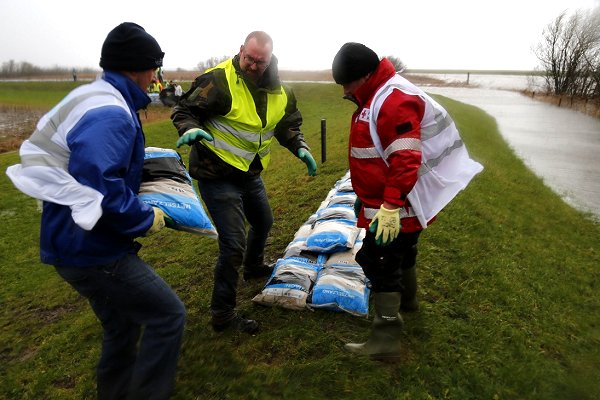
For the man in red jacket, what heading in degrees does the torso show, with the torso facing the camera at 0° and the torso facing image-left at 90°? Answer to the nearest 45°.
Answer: approximately 90°

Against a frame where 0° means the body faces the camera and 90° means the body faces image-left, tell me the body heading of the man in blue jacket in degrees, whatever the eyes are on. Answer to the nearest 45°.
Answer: approximately 270°

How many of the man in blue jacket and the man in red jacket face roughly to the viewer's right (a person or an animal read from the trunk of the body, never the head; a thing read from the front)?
1

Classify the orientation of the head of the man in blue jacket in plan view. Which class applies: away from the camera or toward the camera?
away from the camera

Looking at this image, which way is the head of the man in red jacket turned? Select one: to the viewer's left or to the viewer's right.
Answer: to the viewer's left

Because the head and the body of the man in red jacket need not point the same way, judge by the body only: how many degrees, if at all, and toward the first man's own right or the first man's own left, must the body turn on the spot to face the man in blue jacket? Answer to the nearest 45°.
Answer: approximately 45° to the first man's own left
